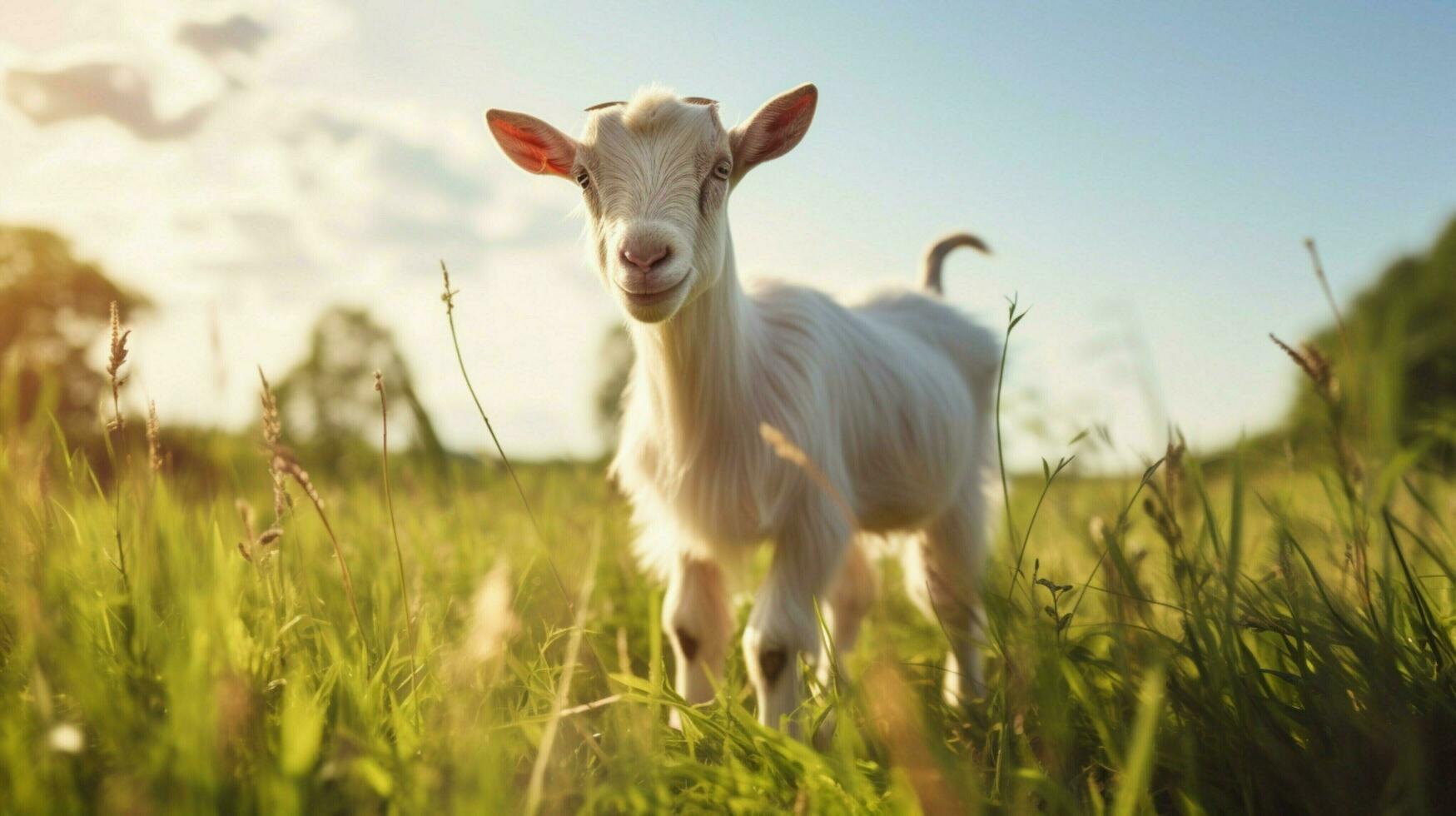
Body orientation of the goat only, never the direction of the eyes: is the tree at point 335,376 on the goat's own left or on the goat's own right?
on the goat's own right

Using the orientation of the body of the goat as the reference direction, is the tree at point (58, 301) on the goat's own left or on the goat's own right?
on the goat's own right

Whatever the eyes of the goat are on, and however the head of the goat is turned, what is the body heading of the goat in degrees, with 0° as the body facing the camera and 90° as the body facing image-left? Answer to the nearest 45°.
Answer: approximately 45°
